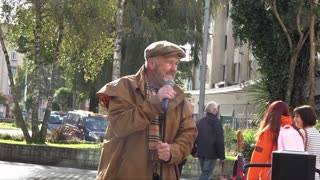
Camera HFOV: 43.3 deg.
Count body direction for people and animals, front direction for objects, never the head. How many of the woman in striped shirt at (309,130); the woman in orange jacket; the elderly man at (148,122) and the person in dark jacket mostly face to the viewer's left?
1

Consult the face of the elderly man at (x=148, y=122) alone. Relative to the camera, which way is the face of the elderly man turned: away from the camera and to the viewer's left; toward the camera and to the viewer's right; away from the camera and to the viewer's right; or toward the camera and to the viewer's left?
toward the camera and to the viewer's right

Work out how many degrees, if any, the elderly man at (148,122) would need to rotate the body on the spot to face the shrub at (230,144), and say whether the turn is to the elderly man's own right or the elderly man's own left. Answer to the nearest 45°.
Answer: approximately 135° to the elderly man's own left

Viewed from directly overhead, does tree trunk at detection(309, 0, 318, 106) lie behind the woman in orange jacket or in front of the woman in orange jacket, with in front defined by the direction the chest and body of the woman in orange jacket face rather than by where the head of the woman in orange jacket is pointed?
in front

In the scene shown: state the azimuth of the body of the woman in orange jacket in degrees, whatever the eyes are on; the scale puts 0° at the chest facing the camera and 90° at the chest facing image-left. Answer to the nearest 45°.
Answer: approximately 225°
